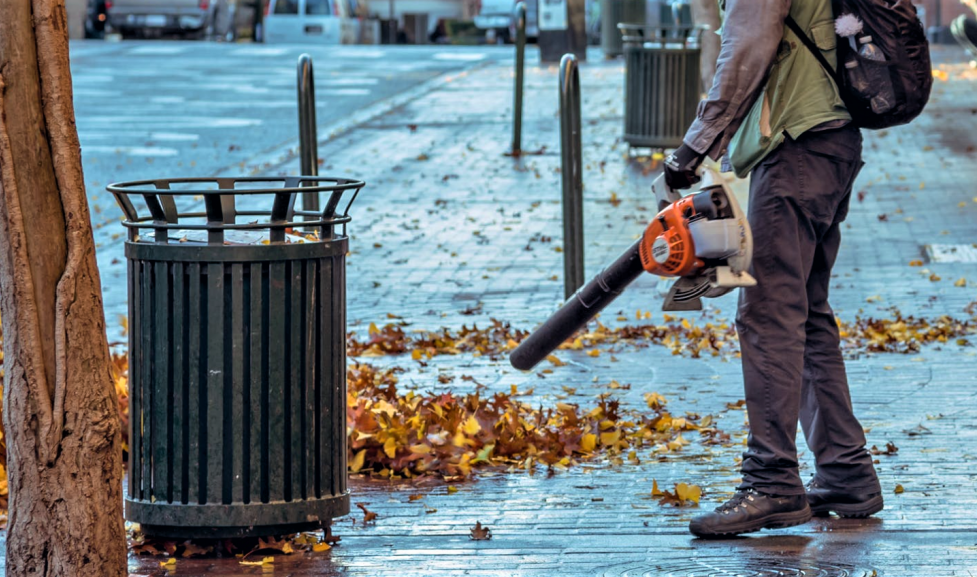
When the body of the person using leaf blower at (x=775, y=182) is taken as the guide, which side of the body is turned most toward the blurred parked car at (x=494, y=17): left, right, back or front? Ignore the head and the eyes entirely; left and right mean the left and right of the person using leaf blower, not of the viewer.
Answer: right

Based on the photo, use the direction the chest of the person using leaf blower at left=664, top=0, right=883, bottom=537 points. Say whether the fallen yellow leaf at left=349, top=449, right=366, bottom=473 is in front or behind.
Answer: in front

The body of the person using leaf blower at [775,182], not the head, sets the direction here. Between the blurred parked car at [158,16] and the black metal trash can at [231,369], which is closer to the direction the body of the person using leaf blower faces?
the black metal trash can

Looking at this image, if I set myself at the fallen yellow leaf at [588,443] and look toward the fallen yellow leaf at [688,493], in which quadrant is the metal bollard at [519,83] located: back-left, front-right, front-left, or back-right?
back-left

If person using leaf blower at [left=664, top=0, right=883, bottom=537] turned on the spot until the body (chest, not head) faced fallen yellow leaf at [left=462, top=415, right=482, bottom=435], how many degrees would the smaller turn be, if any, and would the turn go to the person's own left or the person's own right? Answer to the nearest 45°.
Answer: approximately 45° to the person's own right

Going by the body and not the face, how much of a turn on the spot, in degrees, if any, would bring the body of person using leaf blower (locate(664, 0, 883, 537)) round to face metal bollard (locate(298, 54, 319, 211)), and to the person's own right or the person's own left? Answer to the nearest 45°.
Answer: approximately 45° to the person's own right

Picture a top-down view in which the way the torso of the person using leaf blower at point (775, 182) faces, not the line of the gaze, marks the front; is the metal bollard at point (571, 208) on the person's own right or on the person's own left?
on the person's own right

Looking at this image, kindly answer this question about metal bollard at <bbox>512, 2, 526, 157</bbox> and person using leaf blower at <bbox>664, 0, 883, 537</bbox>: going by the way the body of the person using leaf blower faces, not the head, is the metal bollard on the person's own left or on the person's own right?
on the person's own right

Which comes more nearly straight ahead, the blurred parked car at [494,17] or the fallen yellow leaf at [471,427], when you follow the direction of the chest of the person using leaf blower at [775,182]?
the fallen yellow leaf

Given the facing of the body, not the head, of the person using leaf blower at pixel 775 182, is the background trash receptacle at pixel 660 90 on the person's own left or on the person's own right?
on the person's own right

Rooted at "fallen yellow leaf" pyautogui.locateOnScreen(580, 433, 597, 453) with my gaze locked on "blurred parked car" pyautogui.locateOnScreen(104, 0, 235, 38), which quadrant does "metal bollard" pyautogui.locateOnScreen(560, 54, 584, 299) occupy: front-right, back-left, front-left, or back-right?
front-right

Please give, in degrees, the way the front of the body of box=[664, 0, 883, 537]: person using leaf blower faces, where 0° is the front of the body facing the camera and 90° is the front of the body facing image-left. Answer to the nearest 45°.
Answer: approximately 90°
